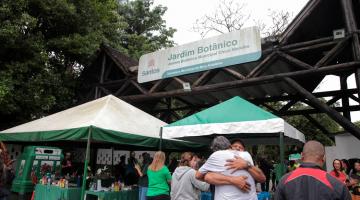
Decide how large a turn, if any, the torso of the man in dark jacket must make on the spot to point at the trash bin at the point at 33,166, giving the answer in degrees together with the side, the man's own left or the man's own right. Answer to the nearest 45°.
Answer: approximately 45° to the man's own left

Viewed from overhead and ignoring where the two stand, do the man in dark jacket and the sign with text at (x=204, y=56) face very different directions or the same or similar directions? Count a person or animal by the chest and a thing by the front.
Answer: very different directions

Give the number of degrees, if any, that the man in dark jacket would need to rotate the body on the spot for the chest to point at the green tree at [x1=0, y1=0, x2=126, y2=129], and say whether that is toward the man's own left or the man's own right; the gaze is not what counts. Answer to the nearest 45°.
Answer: approximately 45° to the man's own left

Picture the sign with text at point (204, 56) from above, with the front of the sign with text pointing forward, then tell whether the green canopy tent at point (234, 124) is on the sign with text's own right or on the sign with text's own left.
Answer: on the sign with text's own left

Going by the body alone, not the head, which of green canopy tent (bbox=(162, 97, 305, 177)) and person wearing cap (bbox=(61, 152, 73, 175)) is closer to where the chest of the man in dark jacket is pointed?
the green canopy tent

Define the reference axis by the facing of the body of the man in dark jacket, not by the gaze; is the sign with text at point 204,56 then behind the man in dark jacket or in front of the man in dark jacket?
in front

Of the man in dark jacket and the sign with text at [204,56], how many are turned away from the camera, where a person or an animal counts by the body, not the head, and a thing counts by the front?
1

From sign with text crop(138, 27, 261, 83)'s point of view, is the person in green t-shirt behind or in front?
in front

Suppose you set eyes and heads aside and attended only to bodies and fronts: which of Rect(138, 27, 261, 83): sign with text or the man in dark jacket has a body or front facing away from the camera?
the man in dark jacket

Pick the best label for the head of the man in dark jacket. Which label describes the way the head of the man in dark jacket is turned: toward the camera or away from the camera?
away from the camera

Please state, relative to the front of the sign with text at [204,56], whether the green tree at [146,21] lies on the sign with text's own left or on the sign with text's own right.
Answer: on the sign with text's own right

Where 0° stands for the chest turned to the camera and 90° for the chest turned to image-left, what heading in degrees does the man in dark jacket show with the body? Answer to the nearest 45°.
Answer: approximately 180°

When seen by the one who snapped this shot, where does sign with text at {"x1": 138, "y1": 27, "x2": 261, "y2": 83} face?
facing the viewer and to the left of the viewer
